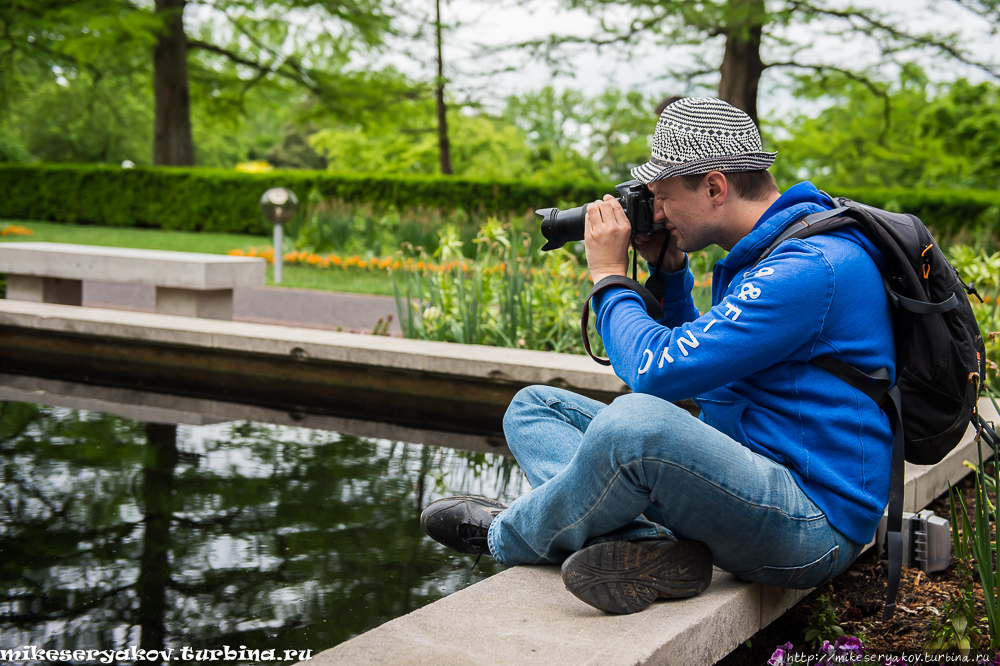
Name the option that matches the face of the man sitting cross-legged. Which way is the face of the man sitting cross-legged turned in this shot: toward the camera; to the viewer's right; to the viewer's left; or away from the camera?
to the viewer's left

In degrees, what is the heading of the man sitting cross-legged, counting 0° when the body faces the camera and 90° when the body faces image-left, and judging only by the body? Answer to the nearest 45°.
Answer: approximately 90°

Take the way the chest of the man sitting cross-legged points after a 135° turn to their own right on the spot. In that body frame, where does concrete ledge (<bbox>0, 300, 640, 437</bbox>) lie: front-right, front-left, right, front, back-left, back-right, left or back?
left

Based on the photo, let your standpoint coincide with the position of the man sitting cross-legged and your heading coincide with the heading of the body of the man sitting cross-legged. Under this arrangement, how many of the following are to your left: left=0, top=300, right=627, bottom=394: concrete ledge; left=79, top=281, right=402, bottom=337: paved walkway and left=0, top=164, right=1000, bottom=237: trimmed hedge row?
0

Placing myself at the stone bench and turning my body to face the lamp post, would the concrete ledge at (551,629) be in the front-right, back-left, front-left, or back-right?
back-right

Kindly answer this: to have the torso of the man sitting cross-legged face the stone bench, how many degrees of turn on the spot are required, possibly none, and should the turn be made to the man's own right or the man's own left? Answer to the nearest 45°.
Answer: approximately 45° to the man's own right

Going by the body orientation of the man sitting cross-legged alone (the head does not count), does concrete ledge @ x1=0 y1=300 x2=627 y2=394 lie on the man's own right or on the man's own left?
on the man's own right

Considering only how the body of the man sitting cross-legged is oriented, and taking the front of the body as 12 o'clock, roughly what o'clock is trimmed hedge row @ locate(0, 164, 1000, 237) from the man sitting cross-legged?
The trimmed hedge row is roughly at 2 o'clock from the man sitting cross-legged.

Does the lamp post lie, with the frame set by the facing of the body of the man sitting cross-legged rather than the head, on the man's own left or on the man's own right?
on the man's own right
